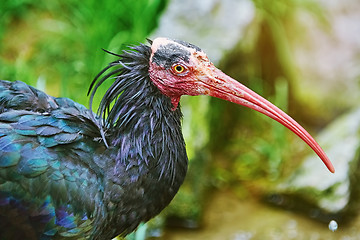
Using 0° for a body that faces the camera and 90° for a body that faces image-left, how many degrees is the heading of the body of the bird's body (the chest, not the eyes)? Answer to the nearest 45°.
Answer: approximately 270°
